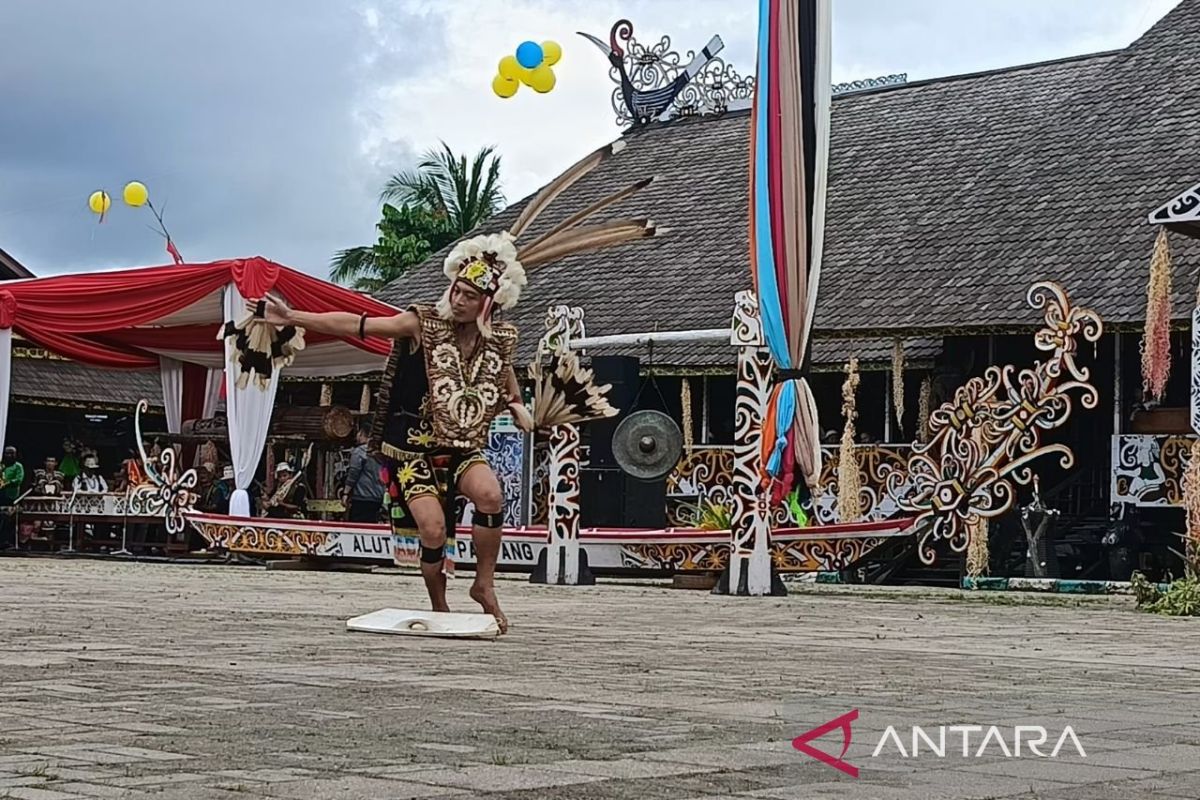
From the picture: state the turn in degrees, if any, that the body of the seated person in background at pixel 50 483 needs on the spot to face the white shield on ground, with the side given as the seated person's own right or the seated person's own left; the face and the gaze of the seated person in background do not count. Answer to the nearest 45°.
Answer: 0° — they already face it

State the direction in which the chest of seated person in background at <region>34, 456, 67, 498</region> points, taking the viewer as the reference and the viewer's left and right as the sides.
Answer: facing the viewer

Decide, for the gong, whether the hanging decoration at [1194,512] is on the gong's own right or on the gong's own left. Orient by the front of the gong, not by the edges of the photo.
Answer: on the gong's own left

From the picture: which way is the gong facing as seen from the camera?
toward the camera

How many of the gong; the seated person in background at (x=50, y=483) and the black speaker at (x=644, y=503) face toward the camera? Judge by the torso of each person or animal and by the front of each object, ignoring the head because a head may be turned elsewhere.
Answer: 3

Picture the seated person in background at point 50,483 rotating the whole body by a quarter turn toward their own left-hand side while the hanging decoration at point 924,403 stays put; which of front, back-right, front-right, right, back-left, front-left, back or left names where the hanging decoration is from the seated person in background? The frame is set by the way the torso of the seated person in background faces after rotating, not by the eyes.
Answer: front-right

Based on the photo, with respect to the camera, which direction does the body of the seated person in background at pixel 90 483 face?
toward the camera

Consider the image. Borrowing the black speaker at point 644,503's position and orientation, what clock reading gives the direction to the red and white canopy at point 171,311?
The red and white canopy is roughly at 4 o'clock from the black speaker.

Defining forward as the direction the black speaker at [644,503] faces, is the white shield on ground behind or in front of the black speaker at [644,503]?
in front

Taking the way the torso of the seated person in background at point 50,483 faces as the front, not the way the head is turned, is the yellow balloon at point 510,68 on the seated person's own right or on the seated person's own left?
on the seated person's own left

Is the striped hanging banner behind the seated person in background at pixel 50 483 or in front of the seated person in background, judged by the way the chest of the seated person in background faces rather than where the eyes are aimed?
in front
